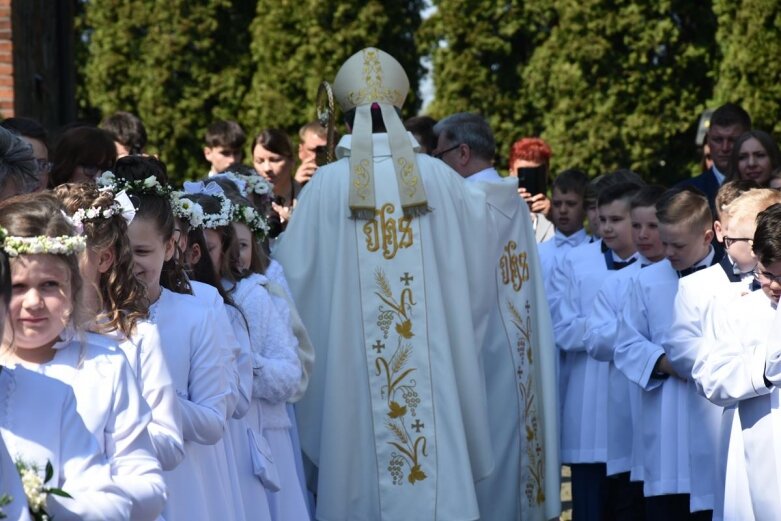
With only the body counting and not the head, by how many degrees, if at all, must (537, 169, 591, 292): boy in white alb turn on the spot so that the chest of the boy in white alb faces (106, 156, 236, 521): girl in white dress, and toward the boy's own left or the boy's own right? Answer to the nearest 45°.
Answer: approximately 45° to the boy's own left

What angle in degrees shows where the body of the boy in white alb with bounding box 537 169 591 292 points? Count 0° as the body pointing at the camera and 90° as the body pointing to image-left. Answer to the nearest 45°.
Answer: approximately 45°
